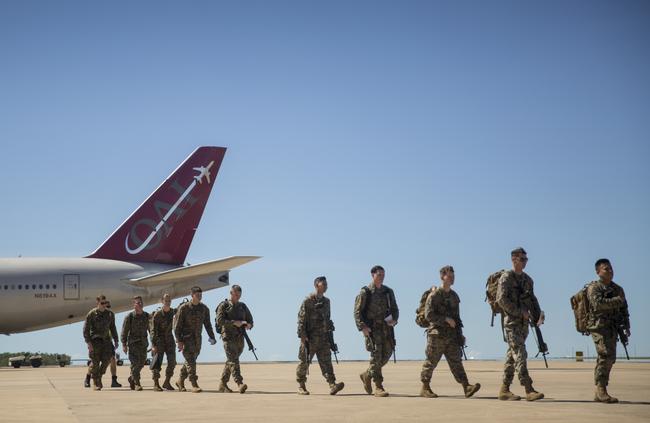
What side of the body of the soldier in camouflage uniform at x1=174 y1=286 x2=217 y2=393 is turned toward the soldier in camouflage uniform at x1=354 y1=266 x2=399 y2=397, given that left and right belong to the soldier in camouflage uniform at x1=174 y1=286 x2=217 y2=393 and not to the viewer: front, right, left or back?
front

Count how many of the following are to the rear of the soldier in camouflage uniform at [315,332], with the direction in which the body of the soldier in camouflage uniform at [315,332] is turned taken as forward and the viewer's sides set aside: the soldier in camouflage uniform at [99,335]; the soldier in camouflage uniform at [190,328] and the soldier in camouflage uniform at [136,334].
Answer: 3

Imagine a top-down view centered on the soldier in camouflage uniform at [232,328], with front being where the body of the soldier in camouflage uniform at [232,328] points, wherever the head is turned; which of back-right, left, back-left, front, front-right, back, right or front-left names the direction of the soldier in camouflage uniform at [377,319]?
front

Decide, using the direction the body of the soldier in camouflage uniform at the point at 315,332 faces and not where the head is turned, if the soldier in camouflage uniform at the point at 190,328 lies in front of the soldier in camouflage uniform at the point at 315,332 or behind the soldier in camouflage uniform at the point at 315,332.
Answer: behind

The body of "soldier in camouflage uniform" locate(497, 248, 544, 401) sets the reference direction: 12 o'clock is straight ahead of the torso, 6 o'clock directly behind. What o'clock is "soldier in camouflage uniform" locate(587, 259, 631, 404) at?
"soldier in camouflage uniform" locate(587, 259, 631, 404) is roughly at 11 o'clock from "soldier in camouflage uniform" locate(497, 248, 544, 401).

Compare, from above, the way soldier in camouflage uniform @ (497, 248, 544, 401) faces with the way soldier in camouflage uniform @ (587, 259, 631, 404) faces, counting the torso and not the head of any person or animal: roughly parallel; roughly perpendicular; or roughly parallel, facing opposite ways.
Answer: roughly parallel

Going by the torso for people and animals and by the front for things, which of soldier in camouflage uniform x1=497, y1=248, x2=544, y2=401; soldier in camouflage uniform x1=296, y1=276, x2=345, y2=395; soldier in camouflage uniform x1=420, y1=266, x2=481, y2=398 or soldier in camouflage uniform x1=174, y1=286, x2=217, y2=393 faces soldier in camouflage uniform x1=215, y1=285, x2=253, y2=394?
soldier in camouflage uniform x1=174, y1=286, x2=217, y2=393

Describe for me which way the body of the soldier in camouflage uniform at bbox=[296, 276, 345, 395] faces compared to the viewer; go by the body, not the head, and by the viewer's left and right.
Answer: facing the viewer and to the right of the viewer

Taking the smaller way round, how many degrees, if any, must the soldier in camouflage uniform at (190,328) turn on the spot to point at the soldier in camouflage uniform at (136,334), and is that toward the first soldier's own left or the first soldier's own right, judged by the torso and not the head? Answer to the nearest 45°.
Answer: approximately 180°

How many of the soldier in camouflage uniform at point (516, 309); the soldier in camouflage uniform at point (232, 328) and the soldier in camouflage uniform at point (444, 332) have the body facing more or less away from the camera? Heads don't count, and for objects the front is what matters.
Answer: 0

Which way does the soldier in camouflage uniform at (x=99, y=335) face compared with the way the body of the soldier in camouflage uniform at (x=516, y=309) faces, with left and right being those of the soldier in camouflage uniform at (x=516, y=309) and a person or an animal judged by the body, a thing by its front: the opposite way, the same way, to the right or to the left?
the same way

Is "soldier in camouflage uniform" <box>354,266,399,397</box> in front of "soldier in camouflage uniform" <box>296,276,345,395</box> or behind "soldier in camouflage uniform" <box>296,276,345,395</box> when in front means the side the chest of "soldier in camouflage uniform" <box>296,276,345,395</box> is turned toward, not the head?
in front

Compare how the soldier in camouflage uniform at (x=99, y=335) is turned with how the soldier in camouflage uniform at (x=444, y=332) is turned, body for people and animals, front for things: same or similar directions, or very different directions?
same or similar directions

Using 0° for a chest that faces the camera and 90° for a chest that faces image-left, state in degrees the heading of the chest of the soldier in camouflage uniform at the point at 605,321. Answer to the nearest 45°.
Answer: approximately 315°

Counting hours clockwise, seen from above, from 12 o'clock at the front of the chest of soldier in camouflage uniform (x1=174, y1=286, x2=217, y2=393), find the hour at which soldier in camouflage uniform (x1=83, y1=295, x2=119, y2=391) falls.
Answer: soldier in camouflage uniform (x1=83, y1=295, x2=119, y2=391) is roughly at 6 o'clock from soldier in camouflage uniform (x1=174, y1=286, x2=217, y2=393).

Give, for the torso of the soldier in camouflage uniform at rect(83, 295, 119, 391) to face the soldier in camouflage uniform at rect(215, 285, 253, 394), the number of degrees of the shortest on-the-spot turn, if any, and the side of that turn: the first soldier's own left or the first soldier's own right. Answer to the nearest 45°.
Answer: approximately 45° to the first soldier's own left

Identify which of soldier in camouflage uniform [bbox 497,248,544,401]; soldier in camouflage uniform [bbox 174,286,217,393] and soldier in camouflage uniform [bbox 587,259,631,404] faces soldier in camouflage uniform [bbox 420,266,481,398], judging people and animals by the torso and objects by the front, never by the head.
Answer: soldier in camouflage uniform [bbox 174,286,217,393]
